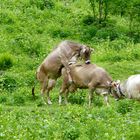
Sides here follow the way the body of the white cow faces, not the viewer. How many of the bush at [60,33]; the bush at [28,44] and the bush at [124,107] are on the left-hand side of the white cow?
1

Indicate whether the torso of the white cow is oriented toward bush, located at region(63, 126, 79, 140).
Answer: no

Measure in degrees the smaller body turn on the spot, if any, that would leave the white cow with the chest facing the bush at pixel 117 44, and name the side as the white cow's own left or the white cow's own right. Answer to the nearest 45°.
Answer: approximately 90° to the white cow's own right

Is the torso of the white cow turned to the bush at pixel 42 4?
no

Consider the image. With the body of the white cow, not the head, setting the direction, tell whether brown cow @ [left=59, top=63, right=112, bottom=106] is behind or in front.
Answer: in front

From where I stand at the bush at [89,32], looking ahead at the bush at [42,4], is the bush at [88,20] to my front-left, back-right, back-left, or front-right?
front-right

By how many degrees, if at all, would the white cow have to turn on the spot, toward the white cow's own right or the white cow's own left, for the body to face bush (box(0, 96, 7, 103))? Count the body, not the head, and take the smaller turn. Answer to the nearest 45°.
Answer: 0° — it already faces it

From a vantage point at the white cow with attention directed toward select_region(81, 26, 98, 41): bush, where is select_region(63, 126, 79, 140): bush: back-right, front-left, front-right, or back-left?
back-left

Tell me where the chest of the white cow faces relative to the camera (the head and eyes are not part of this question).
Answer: to the viewer's left

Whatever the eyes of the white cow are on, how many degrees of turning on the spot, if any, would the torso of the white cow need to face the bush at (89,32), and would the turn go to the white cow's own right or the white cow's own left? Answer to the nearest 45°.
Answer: approximately 90° to the white cow's own right

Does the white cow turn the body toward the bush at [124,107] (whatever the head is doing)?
no

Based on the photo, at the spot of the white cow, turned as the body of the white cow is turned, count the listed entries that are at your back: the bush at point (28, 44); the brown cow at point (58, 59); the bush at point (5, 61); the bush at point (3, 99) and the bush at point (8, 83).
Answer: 0

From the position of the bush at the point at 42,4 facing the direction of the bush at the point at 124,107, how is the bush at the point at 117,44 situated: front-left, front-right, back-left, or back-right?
front-left

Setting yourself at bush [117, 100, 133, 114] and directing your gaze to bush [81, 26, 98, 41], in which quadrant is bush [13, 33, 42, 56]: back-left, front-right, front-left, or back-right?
front-left
